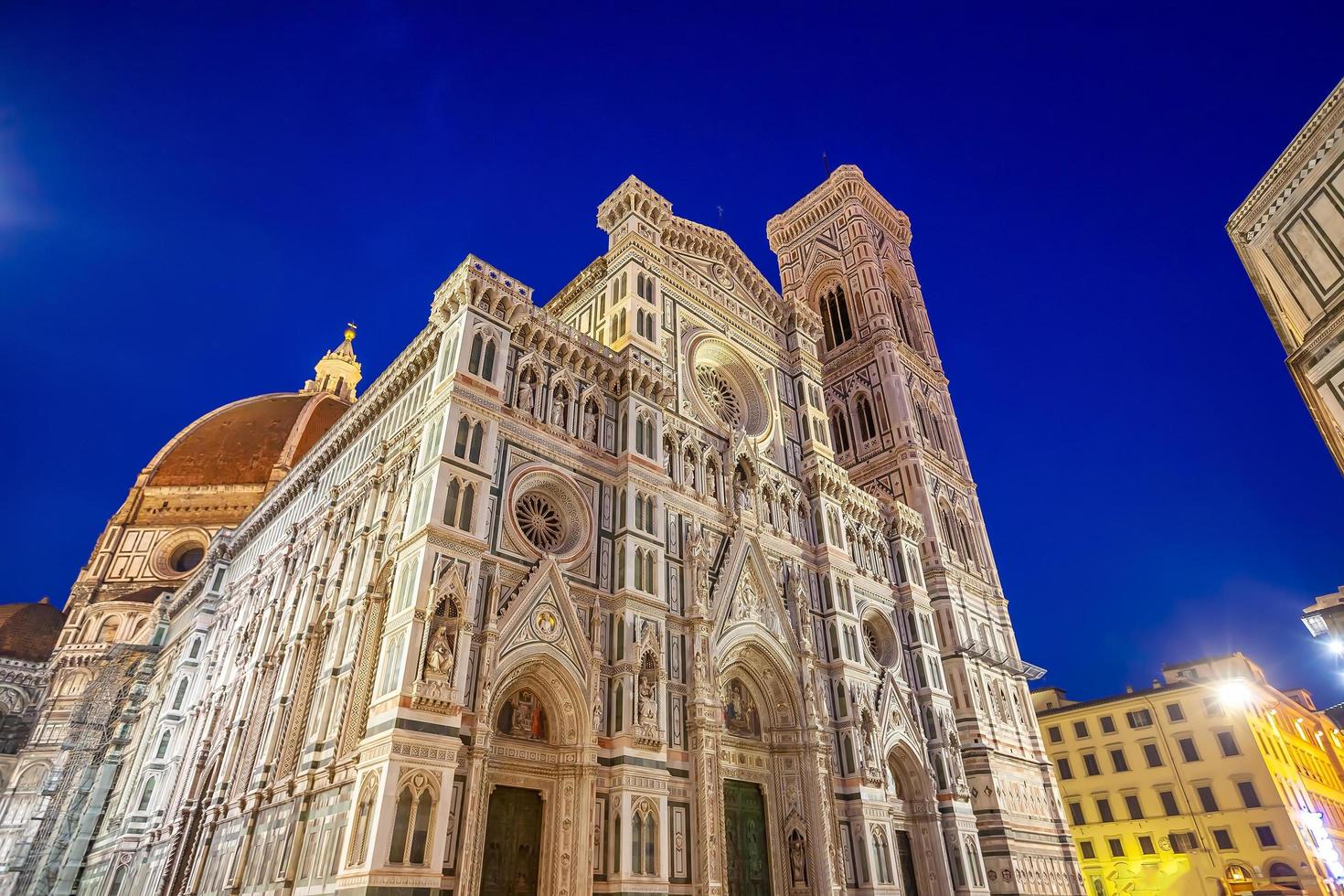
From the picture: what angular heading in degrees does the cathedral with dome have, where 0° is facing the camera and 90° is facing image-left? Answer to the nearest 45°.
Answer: approximately 315°

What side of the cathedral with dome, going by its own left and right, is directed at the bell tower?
left

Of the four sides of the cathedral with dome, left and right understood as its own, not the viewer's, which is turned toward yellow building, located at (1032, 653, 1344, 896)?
left
